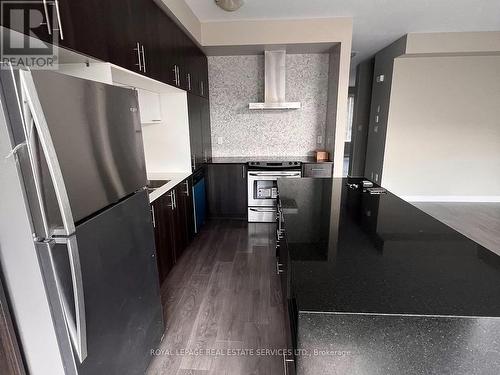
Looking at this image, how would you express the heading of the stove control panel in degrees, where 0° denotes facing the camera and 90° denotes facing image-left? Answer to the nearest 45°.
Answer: approximately 0°

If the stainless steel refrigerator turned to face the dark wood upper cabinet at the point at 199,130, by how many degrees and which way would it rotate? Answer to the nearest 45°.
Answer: approximately 90° to its left

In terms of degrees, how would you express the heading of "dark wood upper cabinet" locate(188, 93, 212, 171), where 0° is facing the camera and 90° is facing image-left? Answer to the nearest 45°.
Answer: approximately 270°

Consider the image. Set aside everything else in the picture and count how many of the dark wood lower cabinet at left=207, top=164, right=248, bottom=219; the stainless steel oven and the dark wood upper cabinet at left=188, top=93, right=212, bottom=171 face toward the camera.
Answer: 2

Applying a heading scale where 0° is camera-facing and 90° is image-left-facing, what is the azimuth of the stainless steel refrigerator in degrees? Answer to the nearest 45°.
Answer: approximately 315°

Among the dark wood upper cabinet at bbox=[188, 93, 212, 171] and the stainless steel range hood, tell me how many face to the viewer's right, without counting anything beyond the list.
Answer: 1

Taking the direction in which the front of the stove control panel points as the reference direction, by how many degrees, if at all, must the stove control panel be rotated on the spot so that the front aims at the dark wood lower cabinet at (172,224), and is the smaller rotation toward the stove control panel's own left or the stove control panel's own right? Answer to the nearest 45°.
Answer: approximately 45° to the stove control panel's own right
